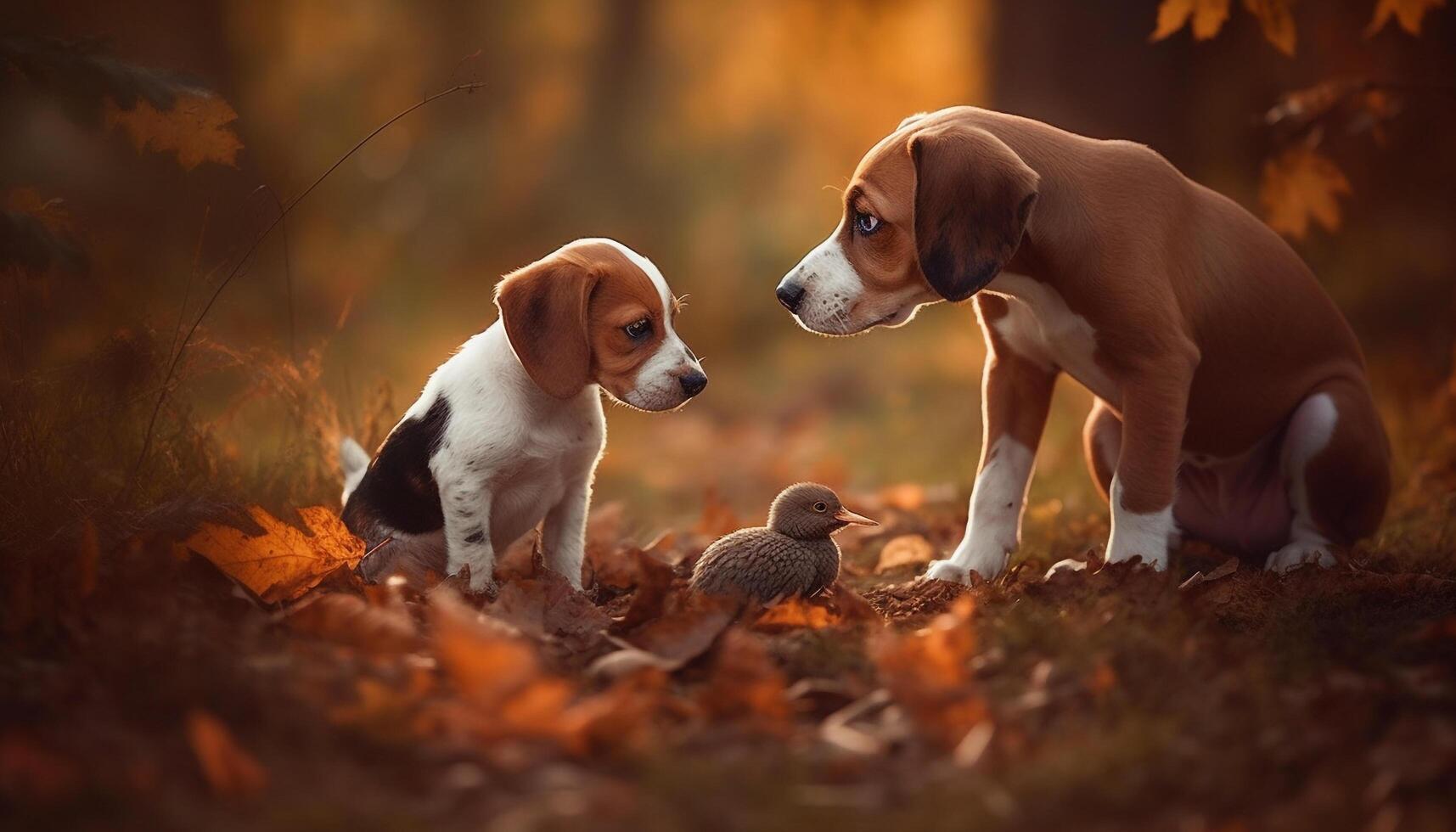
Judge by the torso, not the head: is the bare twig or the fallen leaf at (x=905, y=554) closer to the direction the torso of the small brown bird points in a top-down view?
the fallen leaf

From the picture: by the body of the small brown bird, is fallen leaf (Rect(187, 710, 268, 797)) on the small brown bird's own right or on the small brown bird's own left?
on the small brown bird's own right

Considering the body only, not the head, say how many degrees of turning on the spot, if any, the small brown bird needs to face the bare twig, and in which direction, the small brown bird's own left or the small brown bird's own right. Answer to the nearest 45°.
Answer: approximately 180°

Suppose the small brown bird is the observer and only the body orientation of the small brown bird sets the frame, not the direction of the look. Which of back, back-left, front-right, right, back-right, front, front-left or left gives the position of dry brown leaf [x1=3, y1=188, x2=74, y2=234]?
back

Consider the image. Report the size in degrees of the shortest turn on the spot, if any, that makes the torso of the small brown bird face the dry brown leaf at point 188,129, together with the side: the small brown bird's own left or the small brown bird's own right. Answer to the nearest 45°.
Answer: approximately 180°

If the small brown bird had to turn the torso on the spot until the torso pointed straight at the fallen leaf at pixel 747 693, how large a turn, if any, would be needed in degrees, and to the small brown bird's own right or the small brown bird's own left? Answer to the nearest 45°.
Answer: approximately 90° to the small brown bird's own right

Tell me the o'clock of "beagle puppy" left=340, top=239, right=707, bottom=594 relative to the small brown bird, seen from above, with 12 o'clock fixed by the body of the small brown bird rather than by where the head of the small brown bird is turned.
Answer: The beagle puppy is roughly at 7 o'clock from the small brown bird.

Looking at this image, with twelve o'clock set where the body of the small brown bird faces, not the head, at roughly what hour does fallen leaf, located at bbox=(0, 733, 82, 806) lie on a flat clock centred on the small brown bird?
The fallen leaf is roughly at 4 o'clock from the small brown bird.

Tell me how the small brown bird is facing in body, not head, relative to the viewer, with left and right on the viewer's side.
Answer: facing to the right of the viewer

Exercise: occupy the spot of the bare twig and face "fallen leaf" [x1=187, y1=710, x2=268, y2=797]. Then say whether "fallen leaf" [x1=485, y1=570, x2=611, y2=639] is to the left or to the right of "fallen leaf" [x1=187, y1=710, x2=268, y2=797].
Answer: left

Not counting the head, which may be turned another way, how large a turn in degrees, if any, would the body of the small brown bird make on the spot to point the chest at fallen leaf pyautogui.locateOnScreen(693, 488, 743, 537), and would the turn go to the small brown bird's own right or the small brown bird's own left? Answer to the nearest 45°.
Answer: approximately 90° to the small brown bird's own left

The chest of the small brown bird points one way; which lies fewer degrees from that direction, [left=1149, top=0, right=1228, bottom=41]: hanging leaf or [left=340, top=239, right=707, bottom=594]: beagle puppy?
the hanging leaf
